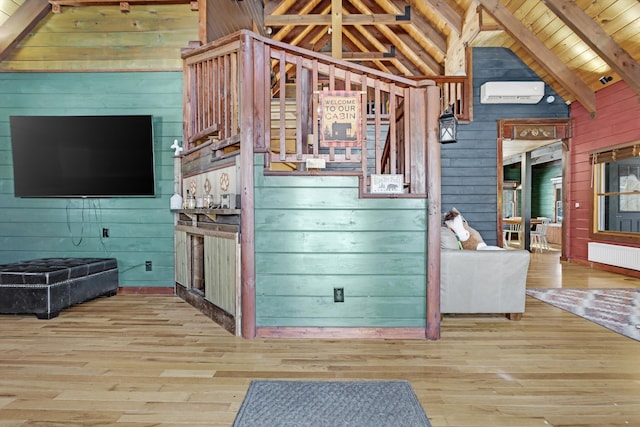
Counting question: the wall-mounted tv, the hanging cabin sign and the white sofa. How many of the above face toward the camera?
2

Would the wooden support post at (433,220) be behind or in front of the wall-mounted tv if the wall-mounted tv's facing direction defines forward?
in front

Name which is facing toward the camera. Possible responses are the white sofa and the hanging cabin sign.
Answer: the hanging cabin sign

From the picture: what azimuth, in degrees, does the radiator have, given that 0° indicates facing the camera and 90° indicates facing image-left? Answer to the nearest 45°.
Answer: approximately 45°

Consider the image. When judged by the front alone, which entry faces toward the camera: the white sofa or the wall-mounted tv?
the wall-mounted tv

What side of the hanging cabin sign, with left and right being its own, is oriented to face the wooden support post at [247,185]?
right

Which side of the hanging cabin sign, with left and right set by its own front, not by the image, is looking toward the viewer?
front

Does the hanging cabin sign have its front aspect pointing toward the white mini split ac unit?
no

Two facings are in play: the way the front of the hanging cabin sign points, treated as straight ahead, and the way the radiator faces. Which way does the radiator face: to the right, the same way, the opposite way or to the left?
to the right

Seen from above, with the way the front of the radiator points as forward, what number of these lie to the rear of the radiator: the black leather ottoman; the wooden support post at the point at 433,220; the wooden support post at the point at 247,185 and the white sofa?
0

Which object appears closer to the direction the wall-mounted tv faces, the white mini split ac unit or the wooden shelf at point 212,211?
the wooden shelf

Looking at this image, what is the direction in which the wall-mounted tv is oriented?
toward the camera

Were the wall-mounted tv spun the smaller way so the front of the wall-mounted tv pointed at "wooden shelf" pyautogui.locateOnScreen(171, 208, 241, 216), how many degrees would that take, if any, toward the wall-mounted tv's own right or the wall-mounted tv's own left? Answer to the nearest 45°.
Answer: approximately 45° to the wall-mounted tv's own left
